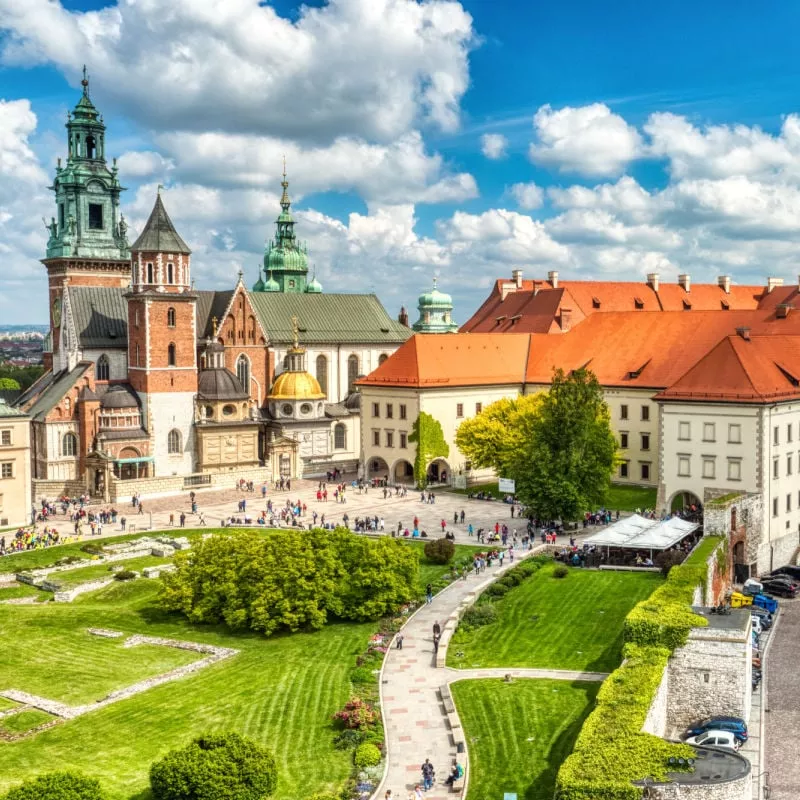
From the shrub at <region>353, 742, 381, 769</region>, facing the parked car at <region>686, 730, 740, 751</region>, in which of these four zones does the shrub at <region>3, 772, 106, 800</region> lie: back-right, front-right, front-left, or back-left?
back-right

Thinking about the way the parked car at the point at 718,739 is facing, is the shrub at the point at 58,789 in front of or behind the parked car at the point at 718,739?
in front

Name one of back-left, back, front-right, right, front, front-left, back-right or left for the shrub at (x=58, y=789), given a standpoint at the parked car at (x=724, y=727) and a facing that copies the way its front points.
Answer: front-left

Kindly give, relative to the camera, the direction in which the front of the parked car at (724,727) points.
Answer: facing to the left of the viewer

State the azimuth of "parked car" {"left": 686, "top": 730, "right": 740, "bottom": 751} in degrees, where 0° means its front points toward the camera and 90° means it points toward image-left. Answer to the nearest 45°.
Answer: approximately 90°

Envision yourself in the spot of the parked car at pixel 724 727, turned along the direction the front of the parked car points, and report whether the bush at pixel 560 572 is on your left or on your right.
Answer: on your right

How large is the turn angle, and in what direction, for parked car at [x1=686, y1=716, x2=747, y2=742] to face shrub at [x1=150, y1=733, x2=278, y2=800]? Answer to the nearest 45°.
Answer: approximately 45° to its left

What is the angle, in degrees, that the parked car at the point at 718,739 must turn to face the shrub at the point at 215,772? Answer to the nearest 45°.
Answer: approximately 45° to its left
